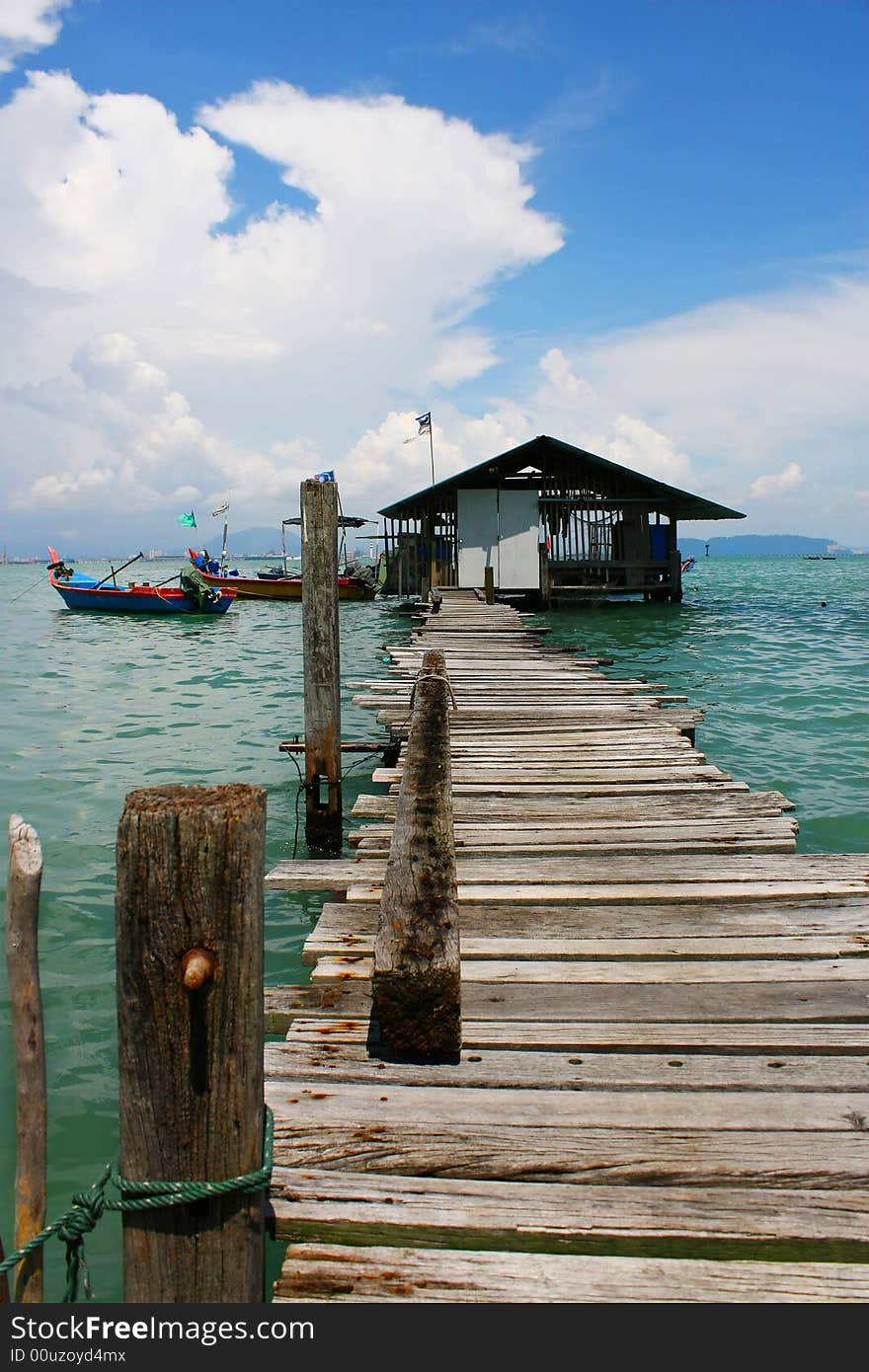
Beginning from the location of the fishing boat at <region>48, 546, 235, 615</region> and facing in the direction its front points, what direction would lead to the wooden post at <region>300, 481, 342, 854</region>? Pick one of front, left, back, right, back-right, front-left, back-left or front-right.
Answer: left

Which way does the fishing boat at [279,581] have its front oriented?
to the viewer's left

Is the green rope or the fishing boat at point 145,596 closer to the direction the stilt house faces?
the green rope

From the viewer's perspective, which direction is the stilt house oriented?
toward the camera

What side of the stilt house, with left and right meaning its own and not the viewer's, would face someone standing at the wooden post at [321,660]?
front

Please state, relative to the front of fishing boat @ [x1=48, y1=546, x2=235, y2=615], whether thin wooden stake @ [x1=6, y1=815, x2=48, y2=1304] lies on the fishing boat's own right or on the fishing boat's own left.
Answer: on the fishing boat's own left

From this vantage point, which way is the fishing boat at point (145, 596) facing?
to the viewer's left

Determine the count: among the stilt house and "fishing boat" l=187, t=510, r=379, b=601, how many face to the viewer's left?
1

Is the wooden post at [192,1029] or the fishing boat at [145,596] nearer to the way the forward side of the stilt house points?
the wooden post

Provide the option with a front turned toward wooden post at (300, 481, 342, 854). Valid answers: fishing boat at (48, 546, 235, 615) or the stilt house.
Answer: the stilt house

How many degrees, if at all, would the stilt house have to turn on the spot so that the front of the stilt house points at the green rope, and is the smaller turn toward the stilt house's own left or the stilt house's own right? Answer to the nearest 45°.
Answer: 0° — it already faces it

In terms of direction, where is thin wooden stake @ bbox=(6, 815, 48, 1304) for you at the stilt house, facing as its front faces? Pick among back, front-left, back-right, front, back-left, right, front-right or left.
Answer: front

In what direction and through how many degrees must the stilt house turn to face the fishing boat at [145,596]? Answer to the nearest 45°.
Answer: approximately 90° to its right

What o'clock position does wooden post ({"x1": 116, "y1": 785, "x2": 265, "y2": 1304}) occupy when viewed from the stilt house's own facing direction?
The wooden post is roughly at 12 o'clock from the stilt house.

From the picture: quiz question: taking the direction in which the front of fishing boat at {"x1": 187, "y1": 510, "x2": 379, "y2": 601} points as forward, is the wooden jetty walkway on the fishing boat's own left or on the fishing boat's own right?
on the fishing boat's own left
